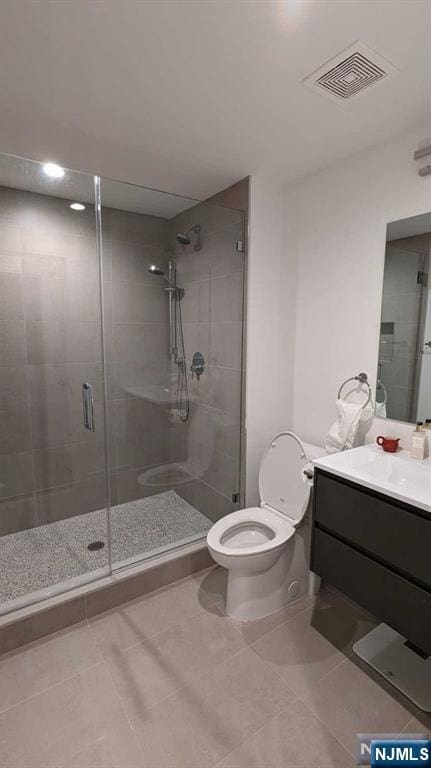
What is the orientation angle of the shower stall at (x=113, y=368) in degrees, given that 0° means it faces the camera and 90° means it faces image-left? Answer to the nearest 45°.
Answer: approximately 315°

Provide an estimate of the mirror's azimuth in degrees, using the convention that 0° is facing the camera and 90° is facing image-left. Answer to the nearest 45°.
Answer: approximately 45°
